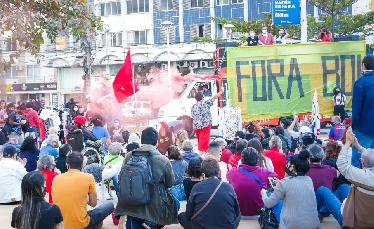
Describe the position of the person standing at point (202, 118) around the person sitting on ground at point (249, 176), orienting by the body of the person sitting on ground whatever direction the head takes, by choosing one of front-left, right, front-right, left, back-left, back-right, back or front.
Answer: front

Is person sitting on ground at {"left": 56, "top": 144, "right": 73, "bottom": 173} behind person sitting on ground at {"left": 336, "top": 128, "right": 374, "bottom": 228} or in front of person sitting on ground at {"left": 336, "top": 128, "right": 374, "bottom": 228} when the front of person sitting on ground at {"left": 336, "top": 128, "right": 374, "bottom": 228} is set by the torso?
in front

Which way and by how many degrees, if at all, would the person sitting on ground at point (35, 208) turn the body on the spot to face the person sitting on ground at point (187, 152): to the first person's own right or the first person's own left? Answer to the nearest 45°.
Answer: approximately 45° to the first person's own right

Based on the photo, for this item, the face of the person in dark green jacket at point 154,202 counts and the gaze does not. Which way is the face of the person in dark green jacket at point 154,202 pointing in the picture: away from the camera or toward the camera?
away from the camera

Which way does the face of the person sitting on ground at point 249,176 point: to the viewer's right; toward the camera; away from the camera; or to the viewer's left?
away from the camera

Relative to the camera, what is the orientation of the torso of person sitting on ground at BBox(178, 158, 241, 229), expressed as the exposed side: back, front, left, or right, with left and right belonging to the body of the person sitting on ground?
back

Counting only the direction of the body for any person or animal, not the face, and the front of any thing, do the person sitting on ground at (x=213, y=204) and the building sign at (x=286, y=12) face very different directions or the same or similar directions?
very different directions

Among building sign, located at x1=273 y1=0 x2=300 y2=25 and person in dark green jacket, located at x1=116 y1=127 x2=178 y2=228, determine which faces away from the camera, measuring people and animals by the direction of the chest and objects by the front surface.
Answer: the person in dark green jacket

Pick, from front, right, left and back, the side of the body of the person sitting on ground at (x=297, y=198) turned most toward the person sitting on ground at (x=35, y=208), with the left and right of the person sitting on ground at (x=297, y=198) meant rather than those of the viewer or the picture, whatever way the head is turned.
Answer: left

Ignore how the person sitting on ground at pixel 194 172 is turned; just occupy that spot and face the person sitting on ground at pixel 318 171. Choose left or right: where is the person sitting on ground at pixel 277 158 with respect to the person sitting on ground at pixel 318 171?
left

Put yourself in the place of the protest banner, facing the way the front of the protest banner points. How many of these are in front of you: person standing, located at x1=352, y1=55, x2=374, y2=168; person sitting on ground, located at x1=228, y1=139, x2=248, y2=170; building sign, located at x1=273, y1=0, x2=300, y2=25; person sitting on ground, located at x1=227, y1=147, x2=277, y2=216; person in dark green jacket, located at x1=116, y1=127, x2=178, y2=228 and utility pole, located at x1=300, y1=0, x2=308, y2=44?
4

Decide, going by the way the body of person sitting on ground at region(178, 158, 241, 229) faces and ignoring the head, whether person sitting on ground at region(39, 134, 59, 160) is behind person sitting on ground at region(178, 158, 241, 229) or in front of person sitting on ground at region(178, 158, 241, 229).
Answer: in front

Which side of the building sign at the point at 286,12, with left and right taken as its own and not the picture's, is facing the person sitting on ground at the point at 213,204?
front

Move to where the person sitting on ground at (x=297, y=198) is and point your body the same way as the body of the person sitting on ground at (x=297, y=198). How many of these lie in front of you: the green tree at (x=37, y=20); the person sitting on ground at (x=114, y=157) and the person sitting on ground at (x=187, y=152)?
3

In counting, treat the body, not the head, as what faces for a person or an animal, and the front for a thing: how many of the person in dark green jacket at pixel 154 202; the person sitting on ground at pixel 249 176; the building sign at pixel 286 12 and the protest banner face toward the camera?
2

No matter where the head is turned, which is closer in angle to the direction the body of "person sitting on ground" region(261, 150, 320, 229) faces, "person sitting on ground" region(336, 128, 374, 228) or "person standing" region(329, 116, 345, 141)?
the person standing
